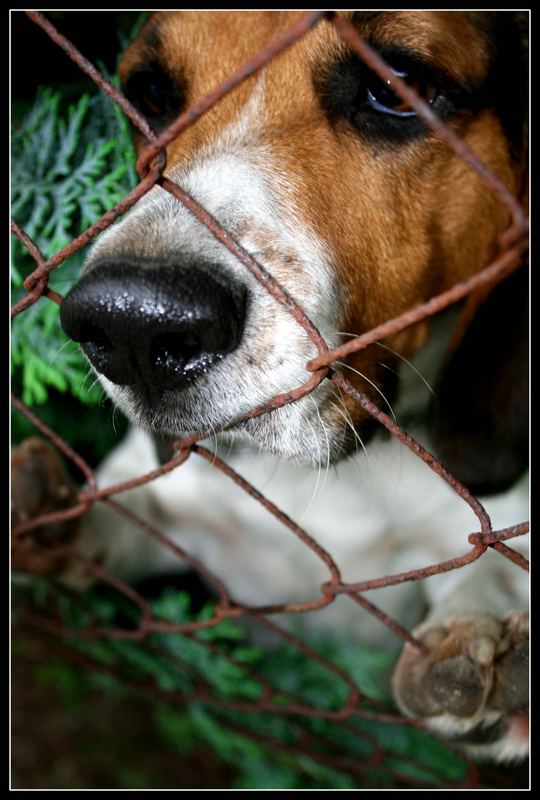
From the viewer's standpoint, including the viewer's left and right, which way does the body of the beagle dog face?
facing the viewer and to the left of the viewer
